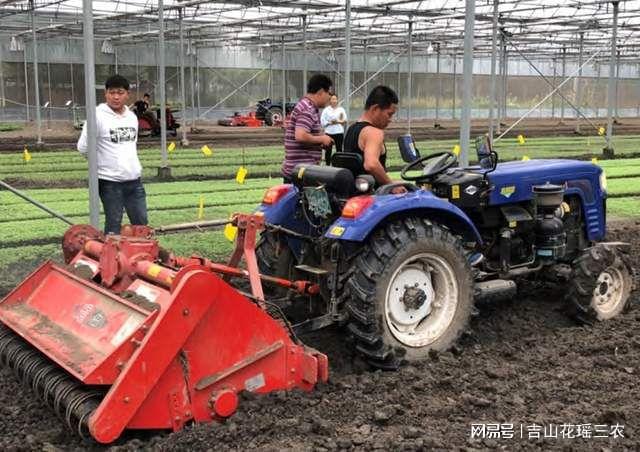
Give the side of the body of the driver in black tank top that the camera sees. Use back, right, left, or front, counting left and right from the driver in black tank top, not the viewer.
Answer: right

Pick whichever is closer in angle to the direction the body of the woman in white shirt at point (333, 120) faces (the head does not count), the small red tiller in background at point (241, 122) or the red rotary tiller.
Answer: the red rotary tiller

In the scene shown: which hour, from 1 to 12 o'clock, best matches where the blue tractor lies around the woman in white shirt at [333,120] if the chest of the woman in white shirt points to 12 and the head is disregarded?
The blue tractor is roughly at 12 o'clock from the woman in white shirt.

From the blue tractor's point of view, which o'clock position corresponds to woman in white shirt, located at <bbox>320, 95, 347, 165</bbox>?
The woman in white shirt is roughly at 10 o'clock from the blue tractor.

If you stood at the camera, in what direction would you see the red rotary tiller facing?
facing away from the viewer and to the right of the viewer

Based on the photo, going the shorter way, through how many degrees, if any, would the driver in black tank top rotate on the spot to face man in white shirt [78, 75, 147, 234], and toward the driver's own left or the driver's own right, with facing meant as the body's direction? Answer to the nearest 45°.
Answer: approximately 135° to the driver's own left

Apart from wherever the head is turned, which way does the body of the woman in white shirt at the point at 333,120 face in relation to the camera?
toward the camera

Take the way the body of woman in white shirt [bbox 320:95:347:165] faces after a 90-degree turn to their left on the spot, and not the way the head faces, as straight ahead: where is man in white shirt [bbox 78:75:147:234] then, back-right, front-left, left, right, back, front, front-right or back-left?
right

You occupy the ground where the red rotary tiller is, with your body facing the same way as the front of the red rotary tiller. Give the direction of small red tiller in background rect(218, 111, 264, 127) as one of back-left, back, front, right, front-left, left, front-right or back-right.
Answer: front-left

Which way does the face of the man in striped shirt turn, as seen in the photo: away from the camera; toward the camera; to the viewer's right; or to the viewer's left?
to the viewer's right

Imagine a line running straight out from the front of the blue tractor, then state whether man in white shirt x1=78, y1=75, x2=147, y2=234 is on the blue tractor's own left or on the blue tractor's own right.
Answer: on the blue tractor's own left

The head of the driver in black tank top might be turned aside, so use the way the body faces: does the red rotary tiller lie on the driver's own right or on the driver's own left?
on the driver's own right

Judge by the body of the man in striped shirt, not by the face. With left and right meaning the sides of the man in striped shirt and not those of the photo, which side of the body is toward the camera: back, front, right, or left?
right

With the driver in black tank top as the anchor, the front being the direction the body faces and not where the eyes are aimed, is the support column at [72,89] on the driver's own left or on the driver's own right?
on the driver's own left

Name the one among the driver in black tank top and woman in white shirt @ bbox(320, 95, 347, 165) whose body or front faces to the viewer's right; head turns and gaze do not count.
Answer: the driver in black tank top
